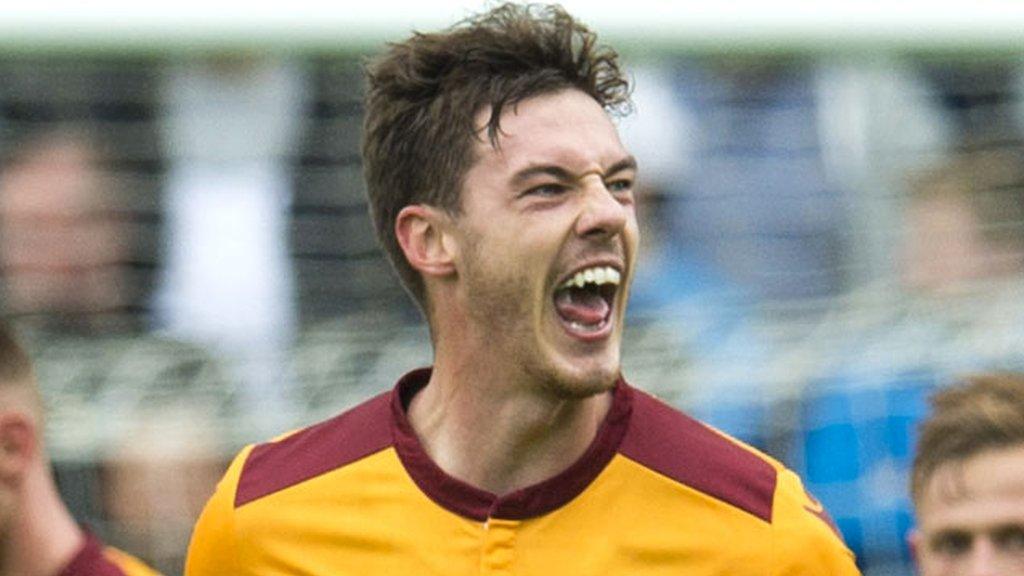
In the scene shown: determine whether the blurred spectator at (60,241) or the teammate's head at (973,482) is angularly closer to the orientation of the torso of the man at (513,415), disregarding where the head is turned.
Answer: the teammate's head

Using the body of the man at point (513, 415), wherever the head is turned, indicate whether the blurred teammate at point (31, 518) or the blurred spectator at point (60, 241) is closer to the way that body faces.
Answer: the blurred teammate

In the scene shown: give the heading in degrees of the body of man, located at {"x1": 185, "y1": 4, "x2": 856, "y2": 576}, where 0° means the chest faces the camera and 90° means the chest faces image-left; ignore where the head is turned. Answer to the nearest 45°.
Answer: approximately 0°

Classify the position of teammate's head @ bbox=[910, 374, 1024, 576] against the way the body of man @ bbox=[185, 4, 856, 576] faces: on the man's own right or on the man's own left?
on the man's own left

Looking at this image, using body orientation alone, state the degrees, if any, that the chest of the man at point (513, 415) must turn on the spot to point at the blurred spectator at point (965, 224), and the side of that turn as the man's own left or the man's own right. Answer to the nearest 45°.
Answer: approximately 135° to the man's own left

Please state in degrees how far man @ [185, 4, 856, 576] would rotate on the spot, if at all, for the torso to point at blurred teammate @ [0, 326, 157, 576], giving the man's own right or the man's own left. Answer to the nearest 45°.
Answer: approximately 90° to the man's own right

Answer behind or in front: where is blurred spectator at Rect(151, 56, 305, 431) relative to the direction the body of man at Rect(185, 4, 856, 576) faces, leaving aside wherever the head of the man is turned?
behind
